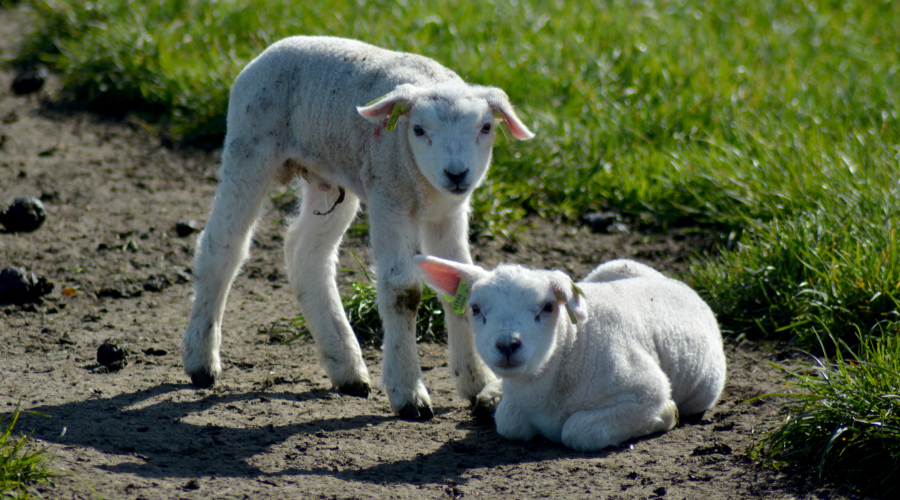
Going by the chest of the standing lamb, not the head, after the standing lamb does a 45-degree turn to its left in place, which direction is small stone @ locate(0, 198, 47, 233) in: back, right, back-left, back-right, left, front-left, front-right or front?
back-left

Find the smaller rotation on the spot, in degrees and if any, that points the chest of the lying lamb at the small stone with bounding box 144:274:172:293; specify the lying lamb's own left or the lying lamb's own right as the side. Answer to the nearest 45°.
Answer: approximately 90° to the lying lamb's own right

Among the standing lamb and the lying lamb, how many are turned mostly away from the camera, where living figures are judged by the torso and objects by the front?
0

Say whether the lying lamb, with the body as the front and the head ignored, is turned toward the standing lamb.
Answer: no

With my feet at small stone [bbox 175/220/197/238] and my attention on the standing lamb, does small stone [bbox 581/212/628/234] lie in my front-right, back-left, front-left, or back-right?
front-left

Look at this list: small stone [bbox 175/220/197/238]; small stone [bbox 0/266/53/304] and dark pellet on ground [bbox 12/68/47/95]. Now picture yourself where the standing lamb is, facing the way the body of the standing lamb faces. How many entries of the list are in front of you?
0

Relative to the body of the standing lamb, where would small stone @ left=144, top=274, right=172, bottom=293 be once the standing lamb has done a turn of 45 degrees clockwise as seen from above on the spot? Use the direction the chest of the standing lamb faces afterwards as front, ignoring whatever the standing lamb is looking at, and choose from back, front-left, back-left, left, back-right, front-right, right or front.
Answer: back-right

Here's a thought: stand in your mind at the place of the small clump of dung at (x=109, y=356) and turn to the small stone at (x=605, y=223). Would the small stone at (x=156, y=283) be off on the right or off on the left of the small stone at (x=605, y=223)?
left

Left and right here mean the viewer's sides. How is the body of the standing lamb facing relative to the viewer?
facing the viewer and to the right of the viewer

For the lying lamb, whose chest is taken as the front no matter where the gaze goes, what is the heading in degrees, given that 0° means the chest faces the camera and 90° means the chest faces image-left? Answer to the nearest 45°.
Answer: approximately 45°

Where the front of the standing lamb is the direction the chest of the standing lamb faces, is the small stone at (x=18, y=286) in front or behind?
behind

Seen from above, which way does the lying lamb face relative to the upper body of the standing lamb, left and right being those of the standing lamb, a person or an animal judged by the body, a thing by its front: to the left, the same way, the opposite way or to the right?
to the right
